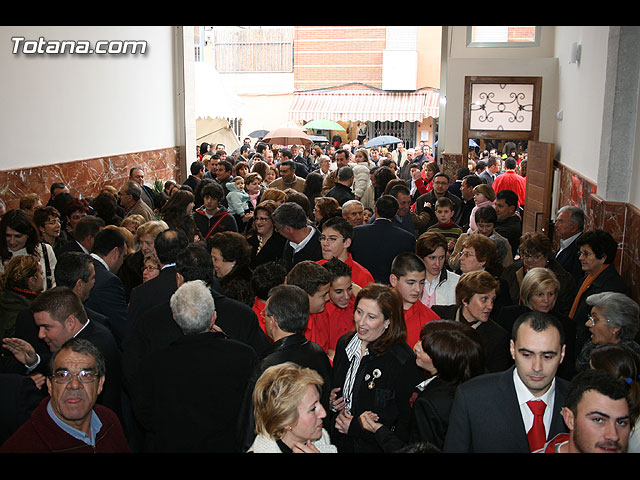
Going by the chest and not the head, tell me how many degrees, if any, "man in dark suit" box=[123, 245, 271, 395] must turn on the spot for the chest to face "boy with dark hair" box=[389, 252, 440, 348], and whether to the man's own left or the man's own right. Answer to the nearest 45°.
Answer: approximately 90° to the man's own right

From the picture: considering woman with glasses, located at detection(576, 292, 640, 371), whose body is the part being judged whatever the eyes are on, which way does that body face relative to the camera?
to the viewer's left

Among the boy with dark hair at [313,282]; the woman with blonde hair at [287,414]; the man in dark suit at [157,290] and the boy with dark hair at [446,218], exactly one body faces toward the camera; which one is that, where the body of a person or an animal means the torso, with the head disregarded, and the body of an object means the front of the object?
the boy with dark hair at [446,218]

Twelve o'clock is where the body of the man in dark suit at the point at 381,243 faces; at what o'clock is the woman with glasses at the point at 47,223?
The woman with glasses is roughly at 9 o'clock from the man in dark suit.

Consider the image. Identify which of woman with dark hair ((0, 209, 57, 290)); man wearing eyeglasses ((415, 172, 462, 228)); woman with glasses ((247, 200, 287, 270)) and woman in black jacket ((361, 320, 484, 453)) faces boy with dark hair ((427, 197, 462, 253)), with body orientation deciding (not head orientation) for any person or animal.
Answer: the man wearing eyeglasses

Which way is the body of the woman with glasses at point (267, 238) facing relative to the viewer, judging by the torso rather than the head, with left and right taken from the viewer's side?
facing the viewer and to the left of the viewer

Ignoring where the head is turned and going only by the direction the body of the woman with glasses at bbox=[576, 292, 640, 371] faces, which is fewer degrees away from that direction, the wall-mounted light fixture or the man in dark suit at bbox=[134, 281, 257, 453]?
the man in dark suit

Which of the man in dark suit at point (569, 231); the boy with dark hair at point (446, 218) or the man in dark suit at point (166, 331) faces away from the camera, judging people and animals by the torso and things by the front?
the man in dark suit at point (166, 331)

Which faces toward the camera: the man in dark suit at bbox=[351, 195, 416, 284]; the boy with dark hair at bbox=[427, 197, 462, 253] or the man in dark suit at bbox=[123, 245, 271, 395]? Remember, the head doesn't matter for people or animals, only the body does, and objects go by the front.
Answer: the boy with dark hair

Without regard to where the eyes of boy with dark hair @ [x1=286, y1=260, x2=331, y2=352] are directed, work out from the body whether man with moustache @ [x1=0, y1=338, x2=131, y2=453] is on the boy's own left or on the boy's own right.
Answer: on the boy's own right

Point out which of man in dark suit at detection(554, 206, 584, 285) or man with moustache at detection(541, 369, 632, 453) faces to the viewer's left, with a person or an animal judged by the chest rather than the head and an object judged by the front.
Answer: the man in dark suit

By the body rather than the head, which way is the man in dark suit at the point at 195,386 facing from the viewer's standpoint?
away from the camera

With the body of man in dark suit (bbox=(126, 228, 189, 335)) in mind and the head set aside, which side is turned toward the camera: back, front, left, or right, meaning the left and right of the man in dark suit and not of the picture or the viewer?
back

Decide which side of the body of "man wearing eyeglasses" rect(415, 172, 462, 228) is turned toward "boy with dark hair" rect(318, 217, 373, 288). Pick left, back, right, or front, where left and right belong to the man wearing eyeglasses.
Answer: front

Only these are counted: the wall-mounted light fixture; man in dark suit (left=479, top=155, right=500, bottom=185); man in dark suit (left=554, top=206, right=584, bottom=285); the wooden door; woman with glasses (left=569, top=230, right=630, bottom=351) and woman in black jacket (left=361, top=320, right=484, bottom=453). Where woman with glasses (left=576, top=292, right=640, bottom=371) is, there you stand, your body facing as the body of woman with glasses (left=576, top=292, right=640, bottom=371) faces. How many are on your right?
5

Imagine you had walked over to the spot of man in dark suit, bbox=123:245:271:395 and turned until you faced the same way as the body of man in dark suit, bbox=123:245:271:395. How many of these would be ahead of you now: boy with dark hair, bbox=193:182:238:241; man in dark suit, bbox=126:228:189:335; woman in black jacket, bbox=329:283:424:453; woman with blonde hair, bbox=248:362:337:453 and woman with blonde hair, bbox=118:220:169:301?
3

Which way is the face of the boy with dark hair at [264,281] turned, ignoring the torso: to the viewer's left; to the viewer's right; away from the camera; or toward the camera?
away from the camera
